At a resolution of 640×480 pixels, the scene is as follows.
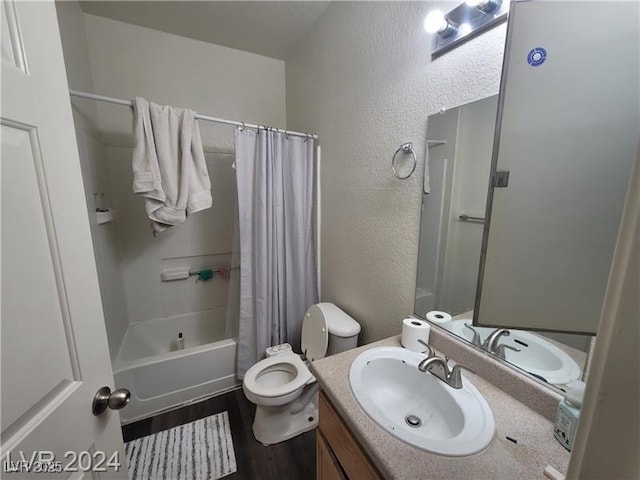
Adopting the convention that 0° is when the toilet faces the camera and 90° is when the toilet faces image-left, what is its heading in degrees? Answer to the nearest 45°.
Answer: approximately 45°

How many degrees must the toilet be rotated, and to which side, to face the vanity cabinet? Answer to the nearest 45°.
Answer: approximately 45° to its left

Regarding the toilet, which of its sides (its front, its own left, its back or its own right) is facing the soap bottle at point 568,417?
left

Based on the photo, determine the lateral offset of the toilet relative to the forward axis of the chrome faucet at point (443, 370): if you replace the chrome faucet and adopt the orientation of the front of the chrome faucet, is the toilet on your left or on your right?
on your right

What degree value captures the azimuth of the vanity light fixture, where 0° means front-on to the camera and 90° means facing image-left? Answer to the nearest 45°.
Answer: approximately 45°
